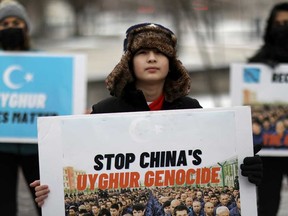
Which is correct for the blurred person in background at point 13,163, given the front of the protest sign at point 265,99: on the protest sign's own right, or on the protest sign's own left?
on the protest sign's own right

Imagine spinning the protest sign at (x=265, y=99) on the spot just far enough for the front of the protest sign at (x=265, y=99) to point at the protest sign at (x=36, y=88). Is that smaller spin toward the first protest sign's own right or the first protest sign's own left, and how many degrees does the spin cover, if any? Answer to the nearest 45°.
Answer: approximately 90° to the first protest sign's own right

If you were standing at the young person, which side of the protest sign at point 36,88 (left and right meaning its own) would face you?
front

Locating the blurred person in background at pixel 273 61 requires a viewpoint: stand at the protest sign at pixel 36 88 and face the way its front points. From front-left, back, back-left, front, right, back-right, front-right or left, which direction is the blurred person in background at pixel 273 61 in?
left

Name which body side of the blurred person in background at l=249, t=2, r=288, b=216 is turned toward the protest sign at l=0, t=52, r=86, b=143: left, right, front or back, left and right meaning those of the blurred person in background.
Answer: right

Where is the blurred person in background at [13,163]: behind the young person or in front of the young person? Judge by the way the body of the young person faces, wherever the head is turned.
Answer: behind

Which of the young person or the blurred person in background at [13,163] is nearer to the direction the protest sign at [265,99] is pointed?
the young person

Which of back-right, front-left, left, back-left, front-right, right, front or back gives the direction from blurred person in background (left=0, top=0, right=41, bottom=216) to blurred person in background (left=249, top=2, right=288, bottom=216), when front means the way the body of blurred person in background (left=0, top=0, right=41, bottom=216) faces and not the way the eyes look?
left

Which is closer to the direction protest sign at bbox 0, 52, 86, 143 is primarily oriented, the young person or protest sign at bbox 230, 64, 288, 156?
the young person
